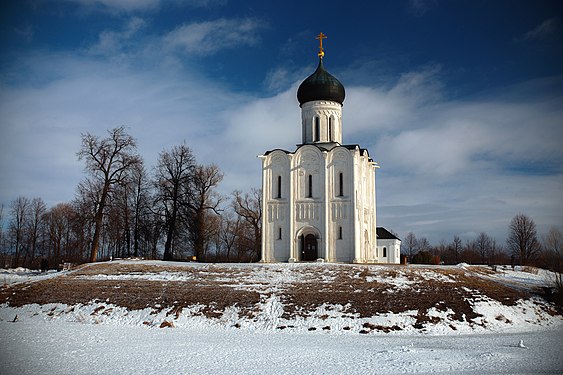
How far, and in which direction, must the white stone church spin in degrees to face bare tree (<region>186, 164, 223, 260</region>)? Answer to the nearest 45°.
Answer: approximately 135° to its right

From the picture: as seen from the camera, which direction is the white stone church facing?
toward the camera
